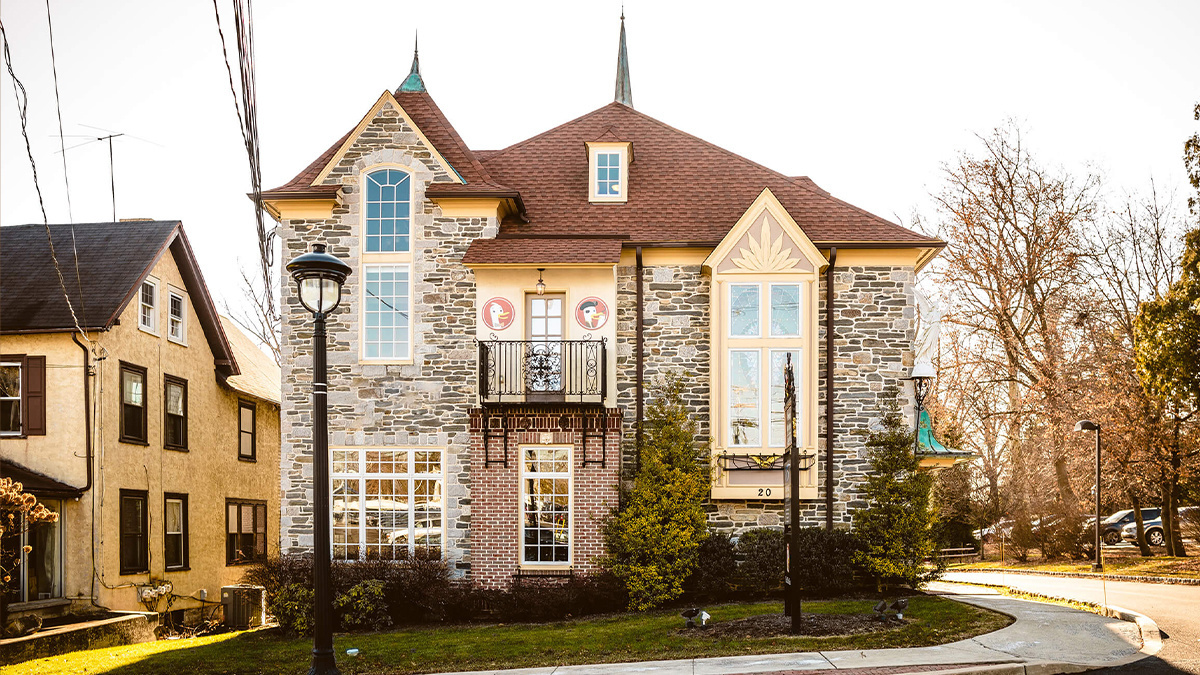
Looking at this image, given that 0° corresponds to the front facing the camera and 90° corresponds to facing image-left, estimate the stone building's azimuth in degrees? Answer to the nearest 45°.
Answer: approximately 0°

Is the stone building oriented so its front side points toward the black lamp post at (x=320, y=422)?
yes

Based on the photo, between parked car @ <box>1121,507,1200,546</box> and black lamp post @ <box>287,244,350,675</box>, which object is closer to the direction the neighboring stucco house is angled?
the black lamp post

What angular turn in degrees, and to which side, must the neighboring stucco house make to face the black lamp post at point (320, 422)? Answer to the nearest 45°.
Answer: approximately 45° to its left

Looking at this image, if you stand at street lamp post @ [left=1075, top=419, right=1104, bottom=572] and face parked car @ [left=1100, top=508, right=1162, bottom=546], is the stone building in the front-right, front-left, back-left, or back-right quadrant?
back-left

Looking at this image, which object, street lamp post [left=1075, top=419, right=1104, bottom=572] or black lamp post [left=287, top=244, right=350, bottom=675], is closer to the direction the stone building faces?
the black lamp post
